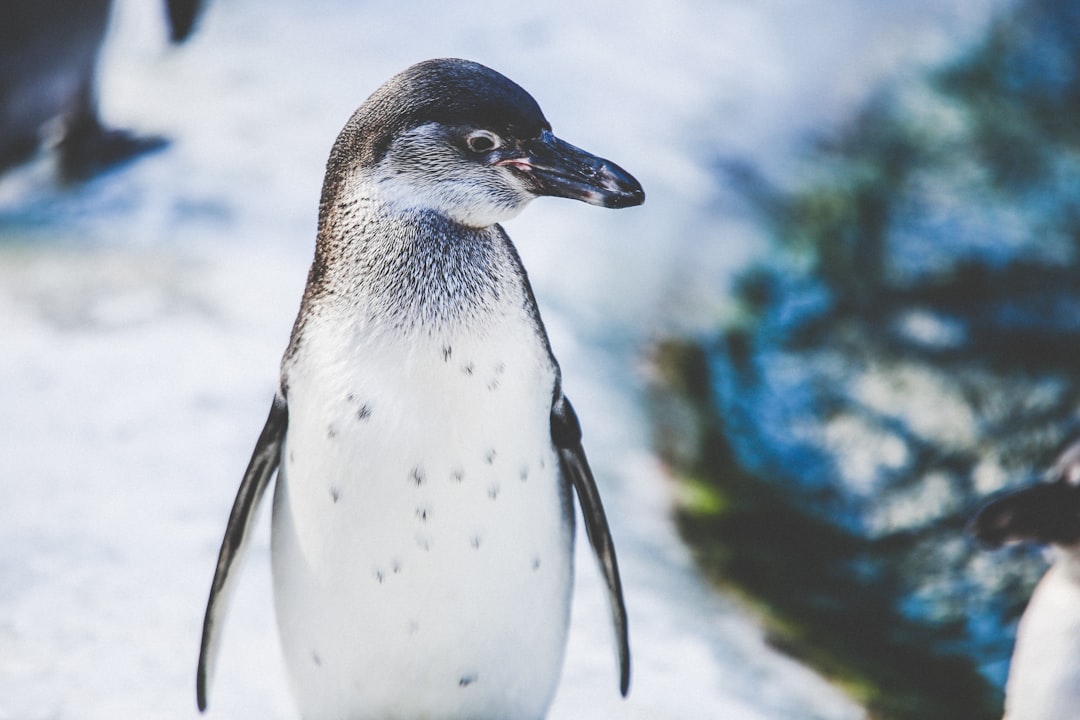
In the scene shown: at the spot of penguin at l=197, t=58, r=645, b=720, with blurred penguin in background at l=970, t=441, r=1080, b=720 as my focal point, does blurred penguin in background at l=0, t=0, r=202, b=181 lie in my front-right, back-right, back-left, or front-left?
back-left

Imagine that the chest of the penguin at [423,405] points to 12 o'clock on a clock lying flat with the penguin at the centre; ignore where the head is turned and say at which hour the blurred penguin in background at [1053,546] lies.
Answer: The blurred penguin in background is roughly at 9 o'clock from the penguin.

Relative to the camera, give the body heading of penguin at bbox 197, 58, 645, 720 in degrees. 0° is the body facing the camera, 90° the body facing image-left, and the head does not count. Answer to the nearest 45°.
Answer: approximately 0°

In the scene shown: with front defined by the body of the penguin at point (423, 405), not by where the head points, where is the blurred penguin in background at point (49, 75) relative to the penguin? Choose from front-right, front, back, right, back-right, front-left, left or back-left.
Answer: back-right
